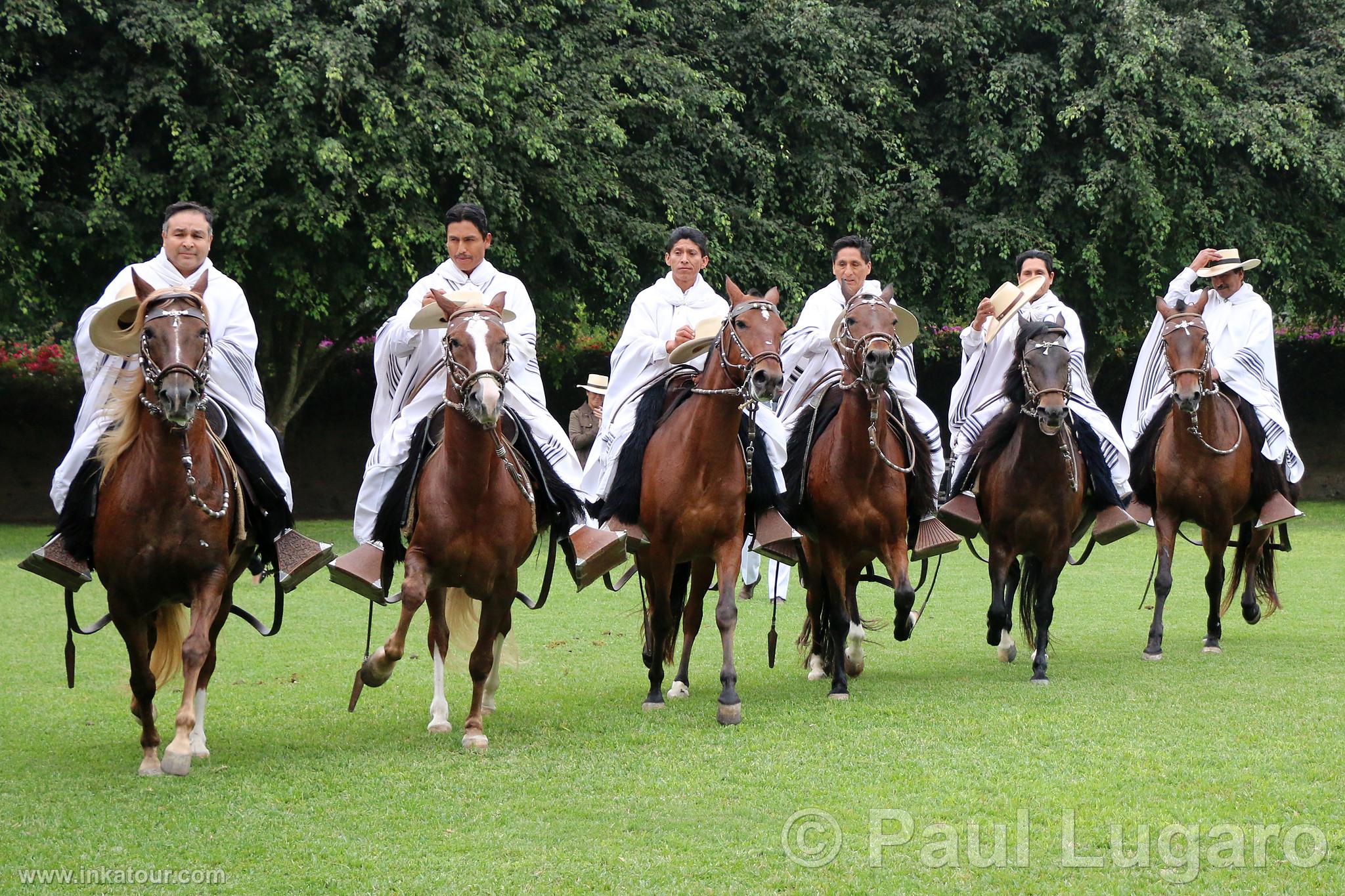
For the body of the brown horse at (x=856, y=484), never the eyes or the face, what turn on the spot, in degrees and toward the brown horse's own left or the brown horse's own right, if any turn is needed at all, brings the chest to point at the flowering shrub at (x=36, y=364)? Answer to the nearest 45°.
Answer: approximately 135° to the brown horse's own right

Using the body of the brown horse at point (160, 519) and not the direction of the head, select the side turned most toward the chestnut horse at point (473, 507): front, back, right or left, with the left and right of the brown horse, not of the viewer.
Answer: left

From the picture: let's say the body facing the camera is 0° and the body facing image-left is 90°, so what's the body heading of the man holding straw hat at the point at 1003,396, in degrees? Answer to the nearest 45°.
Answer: approximately 0°

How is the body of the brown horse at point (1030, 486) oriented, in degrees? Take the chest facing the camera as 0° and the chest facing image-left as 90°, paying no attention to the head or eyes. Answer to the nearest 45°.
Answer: approximately 0°

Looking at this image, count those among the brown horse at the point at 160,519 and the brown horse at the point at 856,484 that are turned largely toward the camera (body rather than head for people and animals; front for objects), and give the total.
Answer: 2

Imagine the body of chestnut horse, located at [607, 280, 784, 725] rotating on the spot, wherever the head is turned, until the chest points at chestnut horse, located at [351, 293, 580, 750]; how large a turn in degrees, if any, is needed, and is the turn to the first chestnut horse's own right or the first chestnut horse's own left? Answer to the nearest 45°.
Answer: approximately 45° to the first chestnut horse's own right

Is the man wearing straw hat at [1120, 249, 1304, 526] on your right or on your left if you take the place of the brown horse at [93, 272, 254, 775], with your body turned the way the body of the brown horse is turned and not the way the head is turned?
on your left

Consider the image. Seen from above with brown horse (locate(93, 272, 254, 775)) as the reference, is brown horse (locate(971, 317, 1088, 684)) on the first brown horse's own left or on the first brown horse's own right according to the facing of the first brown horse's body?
on the first brown horse's own left

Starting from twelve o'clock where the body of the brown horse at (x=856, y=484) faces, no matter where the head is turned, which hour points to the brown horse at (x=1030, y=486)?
the brown horse at (x=1030, y=486) is roughly at 8 o'clock from the brown horse at (x=856, y=484).
